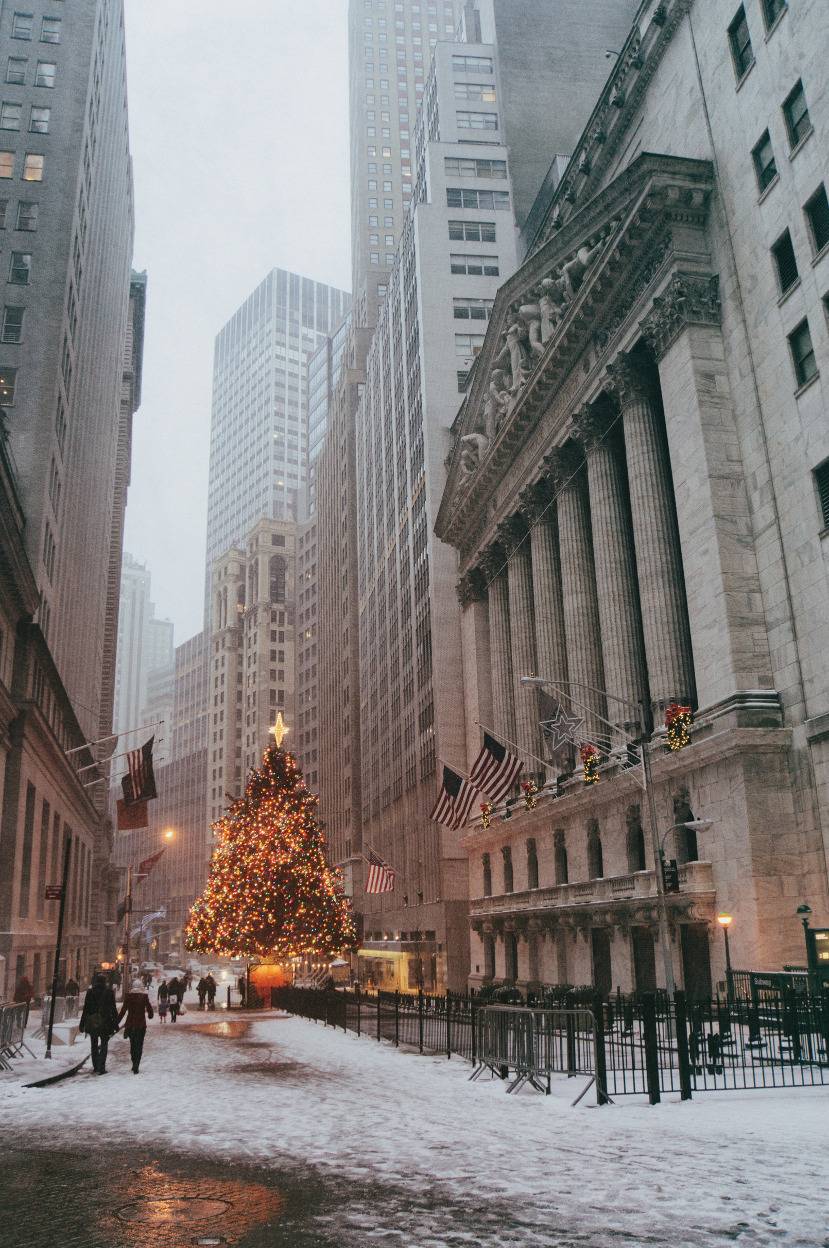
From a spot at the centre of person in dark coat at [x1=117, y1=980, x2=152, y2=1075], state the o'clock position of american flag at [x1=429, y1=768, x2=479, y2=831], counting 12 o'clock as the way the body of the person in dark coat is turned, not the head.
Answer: The american flag is roughly at 1 o'clock from the person in dark coat.

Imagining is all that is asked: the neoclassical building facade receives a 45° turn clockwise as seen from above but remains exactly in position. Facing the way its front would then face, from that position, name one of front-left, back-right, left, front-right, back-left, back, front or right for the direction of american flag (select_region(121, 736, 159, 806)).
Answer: front

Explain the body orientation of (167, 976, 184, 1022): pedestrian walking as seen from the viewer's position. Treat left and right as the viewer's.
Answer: facing away from the viewer

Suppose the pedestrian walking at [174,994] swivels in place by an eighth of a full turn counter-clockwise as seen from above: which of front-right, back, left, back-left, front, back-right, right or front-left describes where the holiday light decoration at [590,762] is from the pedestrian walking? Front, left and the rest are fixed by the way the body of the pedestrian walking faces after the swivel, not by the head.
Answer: back

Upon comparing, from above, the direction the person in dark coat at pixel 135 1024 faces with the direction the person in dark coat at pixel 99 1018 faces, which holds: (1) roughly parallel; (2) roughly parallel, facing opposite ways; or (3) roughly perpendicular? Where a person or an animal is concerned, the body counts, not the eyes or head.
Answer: roughly parallel

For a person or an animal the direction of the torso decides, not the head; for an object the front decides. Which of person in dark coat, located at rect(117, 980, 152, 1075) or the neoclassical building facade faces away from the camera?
the person in dark coat

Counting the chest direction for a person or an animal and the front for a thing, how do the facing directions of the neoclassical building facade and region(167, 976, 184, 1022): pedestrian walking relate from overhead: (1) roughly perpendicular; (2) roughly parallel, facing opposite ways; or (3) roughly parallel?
roughly perpendicular

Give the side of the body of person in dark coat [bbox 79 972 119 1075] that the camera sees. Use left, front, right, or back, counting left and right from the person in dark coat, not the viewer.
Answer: back

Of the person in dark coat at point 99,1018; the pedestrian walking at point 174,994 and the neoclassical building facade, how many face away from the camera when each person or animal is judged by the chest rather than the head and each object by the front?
2

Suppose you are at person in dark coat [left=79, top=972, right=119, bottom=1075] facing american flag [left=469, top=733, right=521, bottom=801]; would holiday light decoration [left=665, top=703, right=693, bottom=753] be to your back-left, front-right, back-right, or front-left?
front-right

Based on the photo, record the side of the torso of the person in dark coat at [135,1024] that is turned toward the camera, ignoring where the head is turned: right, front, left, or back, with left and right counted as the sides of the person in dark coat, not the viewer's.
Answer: back

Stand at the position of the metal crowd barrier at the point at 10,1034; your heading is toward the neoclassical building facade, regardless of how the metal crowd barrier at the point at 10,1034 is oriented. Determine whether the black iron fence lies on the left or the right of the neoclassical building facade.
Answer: right

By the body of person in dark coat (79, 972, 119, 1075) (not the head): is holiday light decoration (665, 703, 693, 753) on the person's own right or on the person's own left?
on the person's own right

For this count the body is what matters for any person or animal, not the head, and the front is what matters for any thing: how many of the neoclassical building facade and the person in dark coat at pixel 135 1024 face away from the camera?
1

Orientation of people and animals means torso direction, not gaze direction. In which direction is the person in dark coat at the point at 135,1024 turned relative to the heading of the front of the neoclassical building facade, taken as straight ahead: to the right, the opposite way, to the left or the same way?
to the right
